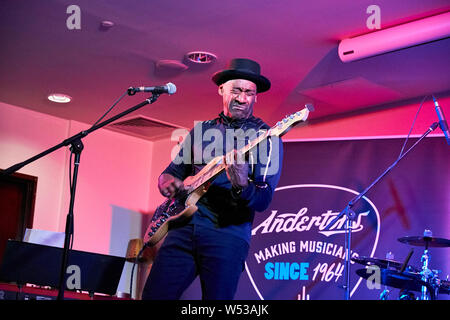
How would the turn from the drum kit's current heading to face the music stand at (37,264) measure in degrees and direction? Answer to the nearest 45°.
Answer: approximately 90° to its right

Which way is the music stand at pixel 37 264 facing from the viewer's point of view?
away from the camera

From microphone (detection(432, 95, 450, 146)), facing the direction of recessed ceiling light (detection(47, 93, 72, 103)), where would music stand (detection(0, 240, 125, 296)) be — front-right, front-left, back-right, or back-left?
front-left

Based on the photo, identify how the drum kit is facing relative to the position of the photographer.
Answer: facing the viewer and to the left of the viewer

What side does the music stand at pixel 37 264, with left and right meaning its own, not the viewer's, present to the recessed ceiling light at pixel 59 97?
front

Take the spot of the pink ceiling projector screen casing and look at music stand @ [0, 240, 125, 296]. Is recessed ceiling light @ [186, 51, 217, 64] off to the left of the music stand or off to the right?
right

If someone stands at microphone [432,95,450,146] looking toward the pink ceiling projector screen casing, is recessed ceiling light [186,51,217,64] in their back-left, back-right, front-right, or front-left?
front-right

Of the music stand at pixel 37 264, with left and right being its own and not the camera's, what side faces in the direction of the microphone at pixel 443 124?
right
